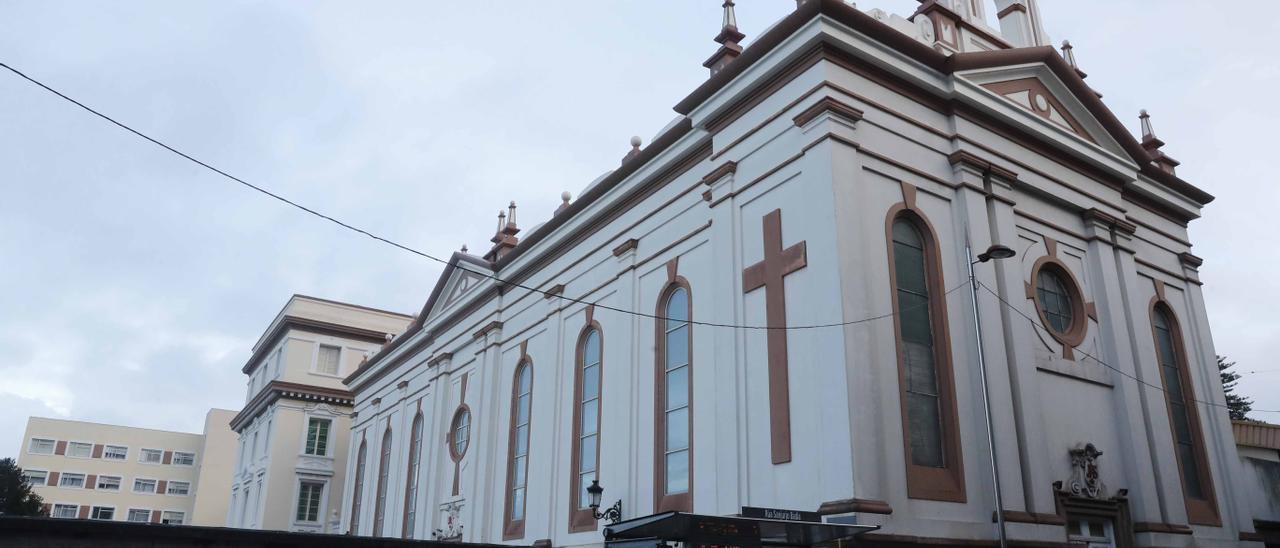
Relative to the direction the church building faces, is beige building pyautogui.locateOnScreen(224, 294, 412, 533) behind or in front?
behind

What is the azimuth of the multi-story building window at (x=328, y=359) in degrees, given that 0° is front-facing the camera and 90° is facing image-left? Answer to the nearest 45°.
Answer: approximately 0°

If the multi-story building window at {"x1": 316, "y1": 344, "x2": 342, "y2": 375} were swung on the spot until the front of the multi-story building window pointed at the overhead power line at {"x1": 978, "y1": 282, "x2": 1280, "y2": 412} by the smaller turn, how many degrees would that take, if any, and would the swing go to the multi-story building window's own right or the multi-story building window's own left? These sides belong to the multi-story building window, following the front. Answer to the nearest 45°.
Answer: approximately 45° to the multi-story building window's own left

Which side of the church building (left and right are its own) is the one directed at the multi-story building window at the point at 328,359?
back
